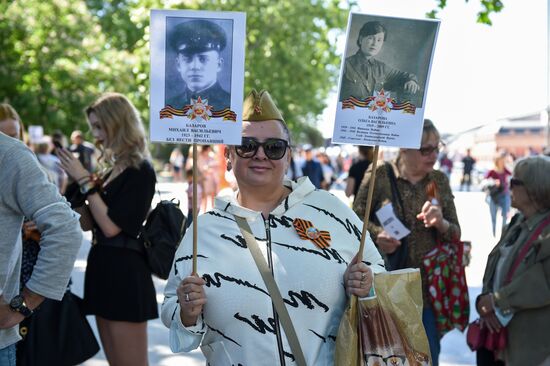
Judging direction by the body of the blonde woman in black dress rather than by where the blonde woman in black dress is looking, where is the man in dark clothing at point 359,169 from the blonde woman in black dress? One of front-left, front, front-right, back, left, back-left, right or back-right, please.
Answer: back-right

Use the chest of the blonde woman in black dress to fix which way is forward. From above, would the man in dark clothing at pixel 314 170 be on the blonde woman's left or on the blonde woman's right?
on the blonde woman's right

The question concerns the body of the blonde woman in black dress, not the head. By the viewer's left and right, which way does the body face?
facing to the left of the viewer

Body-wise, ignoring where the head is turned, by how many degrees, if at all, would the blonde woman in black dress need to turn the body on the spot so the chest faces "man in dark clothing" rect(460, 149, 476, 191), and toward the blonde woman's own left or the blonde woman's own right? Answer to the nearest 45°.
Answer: approximately 135° to the blonde woman's own right

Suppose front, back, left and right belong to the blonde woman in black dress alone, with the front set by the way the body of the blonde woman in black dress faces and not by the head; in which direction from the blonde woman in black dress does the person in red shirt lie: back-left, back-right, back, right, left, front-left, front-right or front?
back-right
